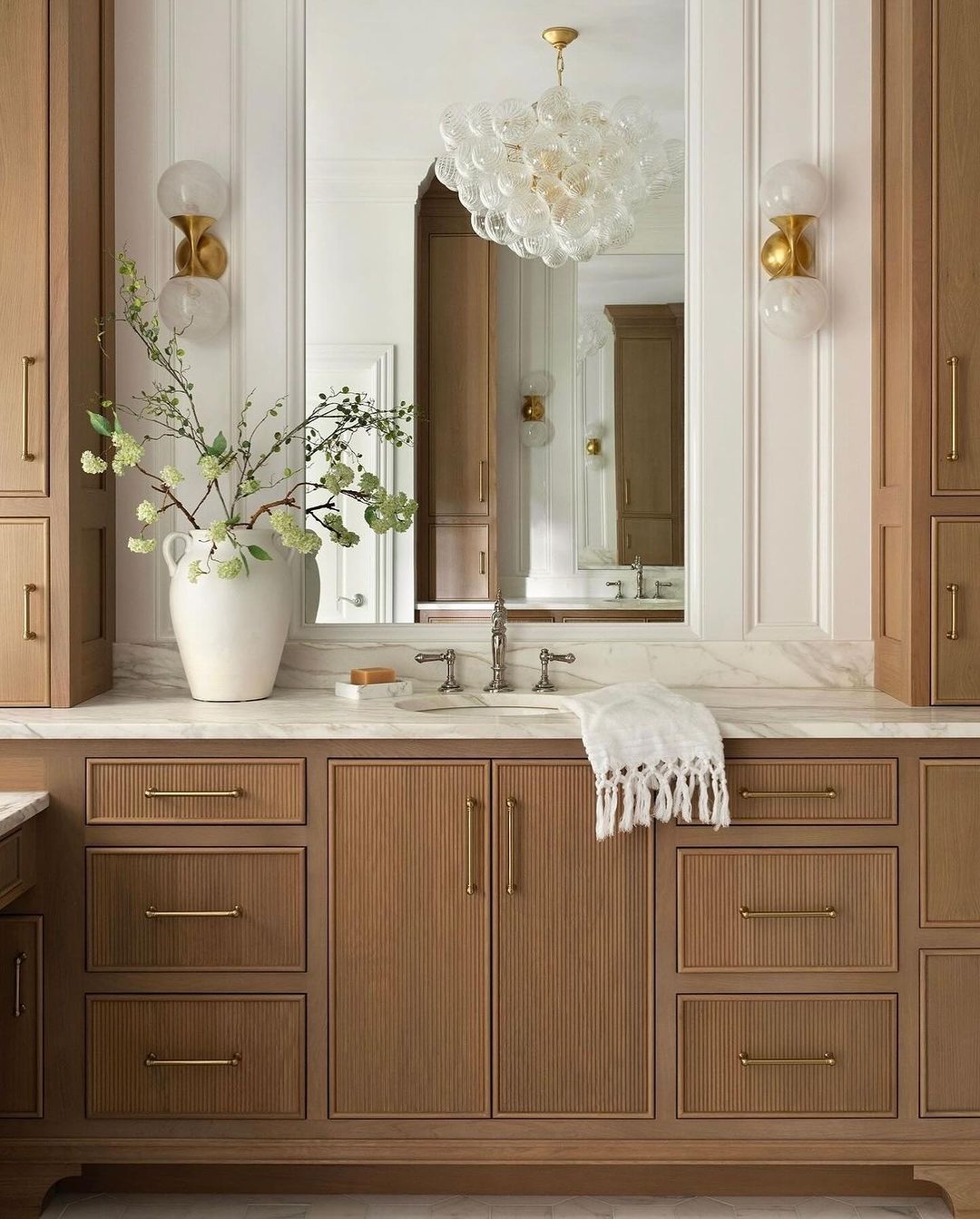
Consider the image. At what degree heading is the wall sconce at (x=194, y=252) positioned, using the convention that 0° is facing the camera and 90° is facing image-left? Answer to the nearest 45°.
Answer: approximately 0°

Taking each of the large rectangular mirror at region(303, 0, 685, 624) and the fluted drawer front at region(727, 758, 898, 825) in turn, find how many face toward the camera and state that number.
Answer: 2

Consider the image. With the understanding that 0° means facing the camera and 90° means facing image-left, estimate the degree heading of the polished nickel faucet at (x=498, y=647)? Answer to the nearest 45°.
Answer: approximately 0°
